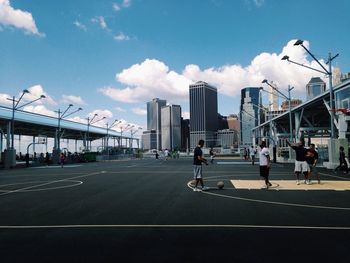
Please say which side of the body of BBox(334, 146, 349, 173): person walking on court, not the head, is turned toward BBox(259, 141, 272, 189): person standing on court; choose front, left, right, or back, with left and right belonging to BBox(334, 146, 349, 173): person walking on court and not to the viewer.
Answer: left

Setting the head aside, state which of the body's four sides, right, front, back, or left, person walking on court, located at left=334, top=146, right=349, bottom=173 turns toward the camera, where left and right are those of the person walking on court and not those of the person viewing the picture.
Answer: left
